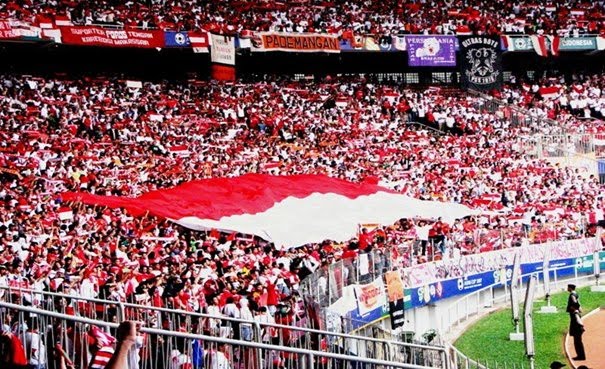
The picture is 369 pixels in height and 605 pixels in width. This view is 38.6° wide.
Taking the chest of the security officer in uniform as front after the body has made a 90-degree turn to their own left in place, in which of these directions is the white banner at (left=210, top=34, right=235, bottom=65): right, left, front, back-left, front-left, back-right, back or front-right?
back-right

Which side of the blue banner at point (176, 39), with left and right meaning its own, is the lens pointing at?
front

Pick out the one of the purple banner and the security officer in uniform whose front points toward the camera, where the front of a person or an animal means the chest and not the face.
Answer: the purple banner

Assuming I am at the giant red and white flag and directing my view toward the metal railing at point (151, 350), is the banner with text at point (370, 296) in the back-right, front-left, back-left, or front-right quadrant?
front-left

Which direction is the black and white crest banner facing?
toward the camera

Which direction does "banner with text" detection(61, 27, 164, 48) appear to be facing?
toward the camera

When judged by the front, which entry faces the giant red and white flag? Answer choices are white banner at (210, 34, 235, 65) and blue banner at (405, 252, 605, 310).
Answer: the white banner

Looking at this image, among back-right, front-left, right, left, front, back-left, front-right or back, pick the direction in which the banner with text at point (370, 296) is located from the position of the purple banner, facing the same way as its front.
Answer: front

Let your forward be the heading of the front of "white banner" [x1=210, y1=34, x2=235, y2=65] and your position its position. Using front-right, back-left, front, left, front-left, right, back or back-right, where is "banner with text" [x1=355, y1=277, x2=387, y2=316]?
front

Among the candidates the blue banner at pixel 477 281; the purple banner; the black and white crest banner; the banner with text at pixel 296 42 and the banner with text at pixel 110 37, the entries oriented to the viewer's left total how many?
0

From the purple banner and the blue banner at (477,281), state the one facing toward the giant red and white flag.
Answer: the purple banner

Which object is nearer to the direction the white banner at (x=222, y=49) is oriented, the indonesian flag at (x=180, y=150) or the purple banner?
the indonesian flag

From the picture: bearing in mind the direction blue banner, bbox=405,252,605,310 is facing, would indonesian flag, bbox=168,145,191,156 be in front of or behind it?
behind

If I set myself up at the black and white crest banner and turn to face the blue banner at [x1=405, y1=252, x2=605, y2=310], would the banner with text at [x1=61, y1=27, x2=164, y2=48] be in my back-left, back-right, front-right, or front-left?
front-right

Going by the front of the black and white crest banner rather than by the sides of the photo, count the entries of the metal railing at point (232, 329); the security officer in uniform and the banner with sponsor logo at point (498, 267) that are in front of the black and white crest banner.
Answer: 3

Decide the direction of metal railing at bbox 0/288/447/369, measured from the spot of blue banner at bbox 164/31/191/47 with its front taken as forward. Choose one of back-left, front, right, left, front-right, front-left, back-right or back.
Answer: front

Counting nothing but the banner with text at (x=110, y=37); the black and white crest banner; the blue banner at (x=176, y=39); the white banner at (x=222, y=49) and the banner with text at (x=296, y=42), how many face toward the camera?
5
